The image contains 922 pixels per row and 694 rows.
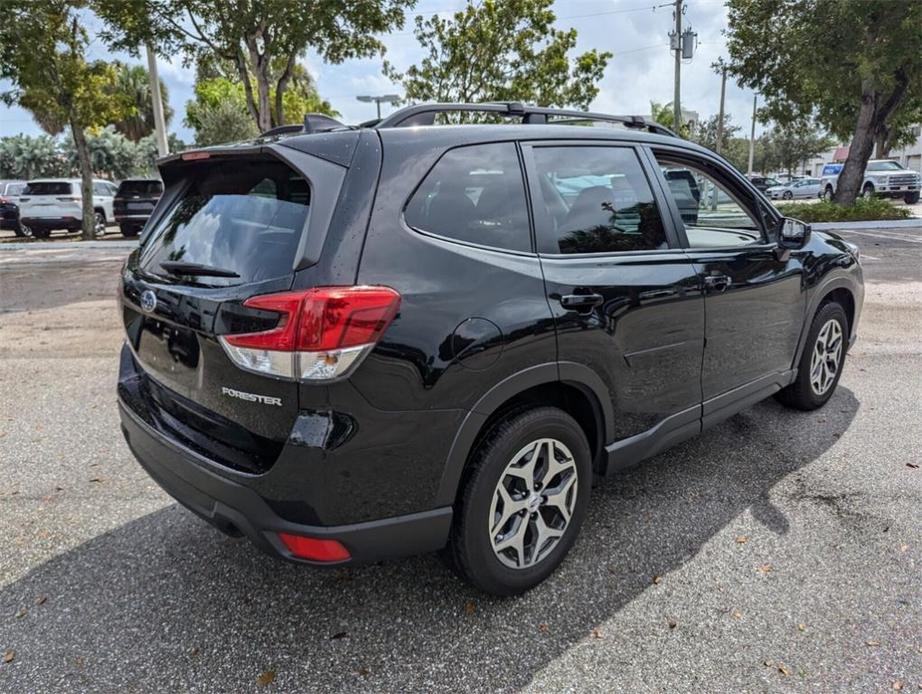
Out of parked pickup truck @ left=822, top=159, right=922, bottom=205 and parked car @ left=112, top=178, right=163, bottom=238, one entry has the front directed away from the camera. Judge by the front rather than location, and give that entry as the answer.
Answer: parked car @ left=112, top=178, right=163, bottom=238

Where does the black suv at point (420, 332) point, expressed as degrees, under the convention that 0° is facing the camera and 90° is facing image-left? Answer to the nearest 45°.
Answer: approximately 225°

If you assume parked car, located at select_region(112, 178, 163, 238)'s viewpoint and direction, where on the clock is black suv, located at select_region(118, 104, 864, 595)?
The black suv is roughly at 6 o'clock from the parked car.

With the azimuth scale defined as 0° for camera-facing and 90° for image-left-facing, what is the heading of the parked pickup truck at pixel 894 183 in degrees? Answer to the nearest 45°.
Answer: approximately 315°

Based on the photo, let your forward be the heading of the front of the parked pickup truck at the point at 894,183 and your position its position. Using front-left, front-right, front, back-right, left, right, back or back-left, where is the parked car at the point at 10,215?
right

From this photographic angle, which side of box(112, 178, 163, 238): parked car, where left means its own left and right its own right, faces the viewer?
back

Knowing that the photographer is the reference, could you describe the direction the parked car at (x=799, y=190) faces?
facing the viewer and to the left of the viewer

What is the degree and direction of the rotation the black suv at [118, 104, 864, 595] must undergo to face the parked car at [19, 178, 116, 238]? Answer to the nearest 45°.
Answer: approximately 90° to its left

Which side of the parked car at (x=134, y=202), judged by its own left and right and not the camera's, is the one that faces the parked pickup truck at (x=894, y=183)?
right

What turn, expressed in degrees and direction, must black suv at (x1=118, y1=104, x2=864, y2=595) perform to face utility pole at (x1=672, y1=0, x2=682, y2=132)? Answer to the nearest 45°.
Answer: approximately 45° to its left

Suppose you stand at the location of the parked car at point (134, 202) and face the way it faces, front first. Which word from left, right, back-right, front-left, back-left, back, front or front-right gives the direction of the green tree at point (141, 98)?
front
